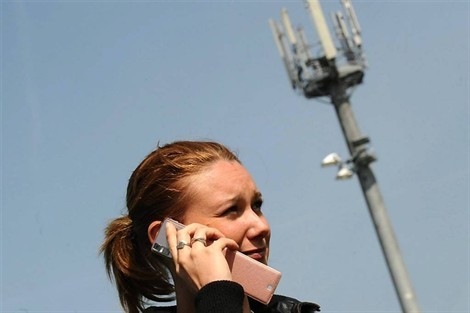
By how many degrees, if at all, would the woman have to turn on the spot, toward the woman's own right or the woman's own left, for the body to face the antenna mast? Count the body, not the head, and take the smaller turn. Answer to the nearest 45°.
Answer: approximately 135° to the woman's own left

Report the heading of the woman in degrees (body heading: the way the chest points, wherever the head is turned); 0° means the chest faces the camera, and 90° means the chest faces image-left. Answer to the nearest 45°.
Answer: approximately 315°

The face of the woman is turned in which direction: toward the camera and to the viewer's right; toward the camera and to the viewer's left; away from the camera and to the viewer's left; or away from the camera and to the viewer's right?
toward the camera and to the viewer's right
